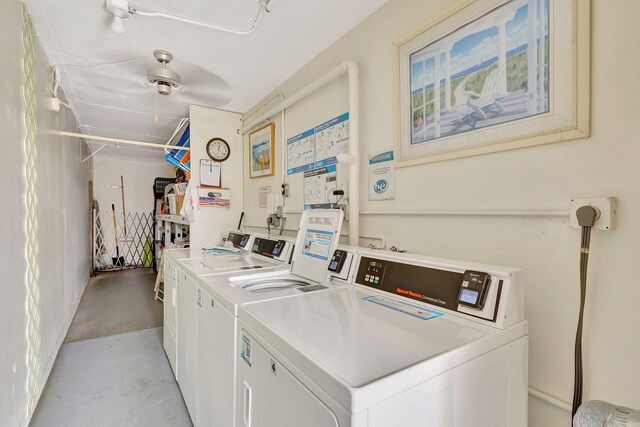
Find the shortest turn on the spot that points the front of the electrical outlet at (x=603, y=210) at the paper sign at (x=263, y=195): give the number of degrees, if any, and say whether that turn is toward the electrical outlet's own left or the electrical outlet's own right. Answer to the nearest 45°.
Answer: approximately 45° to the electrical outlet's own right

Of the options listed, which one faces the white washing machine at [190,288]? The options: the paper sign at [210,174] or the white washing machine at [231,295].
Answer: the paper sign

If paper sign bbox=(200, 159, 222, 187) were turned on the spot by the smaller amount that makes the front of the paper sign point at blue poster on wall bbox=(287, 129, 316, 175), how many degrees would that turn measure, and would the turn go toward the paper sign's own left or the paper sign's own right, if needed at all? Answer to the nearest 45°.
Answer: approximately 45° to the paper sign's own left

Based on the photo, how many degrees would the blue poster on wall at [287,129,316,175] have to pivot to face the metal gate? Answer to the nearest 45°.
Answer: approximately 90° to its right

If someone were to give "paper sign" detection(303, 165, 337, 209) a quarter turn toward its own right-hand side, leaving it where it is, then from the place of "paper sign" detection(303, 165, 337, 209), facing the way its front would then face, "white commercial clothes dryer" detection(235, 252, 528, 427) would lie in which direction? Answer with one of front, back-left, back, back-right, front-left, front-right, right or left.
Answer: back-left

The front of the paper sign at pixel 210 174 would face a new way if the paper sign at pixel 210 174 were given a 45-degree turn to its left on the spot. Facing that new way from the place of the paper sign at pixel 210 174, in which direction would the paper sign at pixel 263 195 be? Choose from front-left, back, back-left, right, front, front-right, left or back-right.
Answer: front

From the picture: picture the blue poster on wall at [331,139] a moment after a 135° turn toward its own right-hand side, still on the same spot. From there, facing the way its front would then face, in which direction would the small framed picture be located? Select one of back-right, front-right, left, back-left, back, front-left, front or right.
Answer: front-left

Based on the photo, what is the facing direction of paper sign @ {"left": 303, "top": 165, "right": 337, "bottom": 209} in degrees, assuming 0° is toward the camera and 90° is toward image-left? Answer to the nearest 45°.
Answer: approximately 45°

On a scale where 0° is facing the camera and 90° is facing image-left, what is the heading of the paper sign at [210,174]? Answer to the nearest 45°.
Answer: approximately 0°

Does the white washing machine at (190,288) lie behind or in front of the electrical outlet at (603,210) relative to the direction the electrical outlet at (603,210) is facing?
in front
